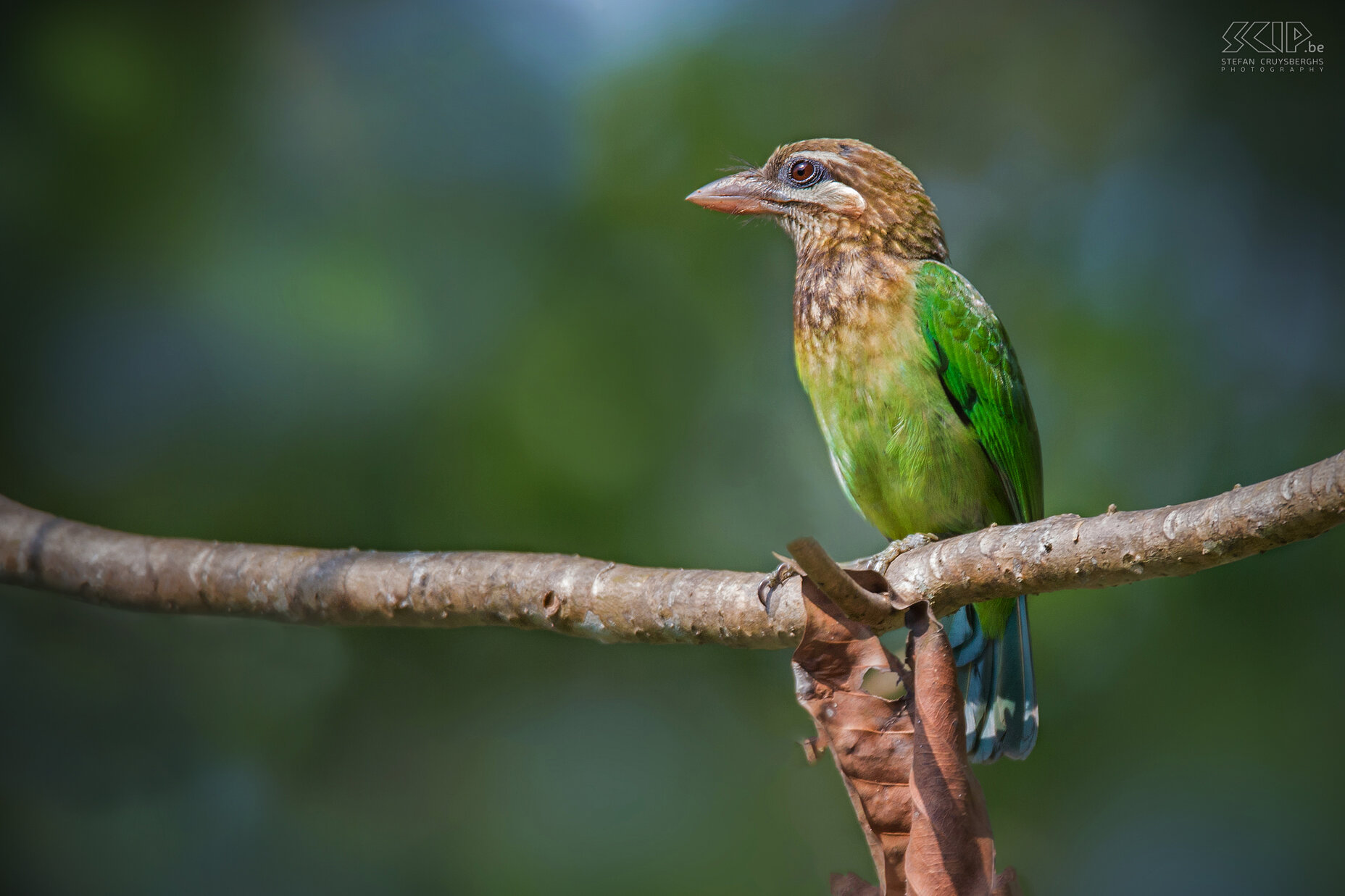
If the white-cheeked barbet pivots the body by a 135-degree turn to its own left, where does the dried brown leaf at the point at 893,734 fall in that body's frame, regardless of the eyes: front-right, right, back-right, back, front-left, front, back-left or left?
right

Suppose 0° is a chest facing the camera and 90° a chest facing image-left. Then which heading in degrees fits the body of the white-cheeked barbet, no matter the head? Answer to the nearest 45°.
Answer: approximately 45°
